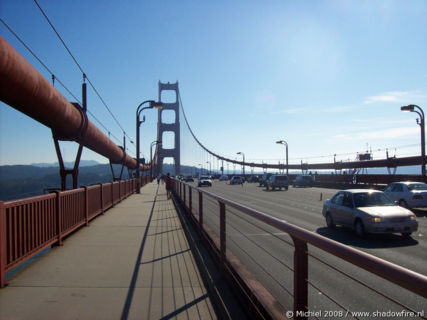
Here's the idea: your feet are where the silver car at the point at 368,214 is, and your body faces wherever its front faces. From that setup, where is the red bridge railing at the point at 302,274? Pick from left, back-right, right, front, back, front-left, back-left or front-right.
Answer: front-right

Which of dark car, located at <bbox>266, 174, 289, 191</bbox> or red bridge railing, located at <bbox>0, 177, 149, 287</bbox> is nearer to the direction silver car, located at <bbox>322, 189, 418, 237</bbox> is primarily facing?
the red bridge railing

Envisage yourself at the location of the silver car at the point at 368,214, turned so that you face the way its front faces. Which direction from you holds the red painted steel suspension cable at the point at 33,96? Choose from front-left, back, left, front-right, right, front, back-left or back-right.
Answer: right

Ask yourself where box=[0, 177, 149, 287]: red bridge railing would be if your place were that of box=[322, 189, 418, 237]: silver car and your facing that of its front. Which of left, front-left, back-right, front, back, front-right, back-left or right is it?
right

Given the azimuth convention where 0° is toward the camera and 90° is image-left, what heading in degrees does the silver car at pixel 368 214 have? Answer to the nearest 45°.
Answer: approximately 315°

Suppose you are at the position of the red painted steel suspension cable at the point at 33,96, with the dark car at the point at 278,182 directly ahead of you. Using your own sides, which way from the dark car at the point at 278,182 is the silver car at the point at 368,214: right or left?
right

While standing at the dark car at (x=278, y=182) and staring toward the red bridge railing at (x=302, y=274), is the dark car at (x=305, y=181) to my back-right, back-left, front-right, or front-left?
back-left

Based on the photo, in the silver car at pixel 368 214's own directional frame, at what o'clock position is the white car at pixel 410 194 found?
the white car at pixel 410 194 is roughly at 8 o'clock from the silver car at pixel 368 214.
